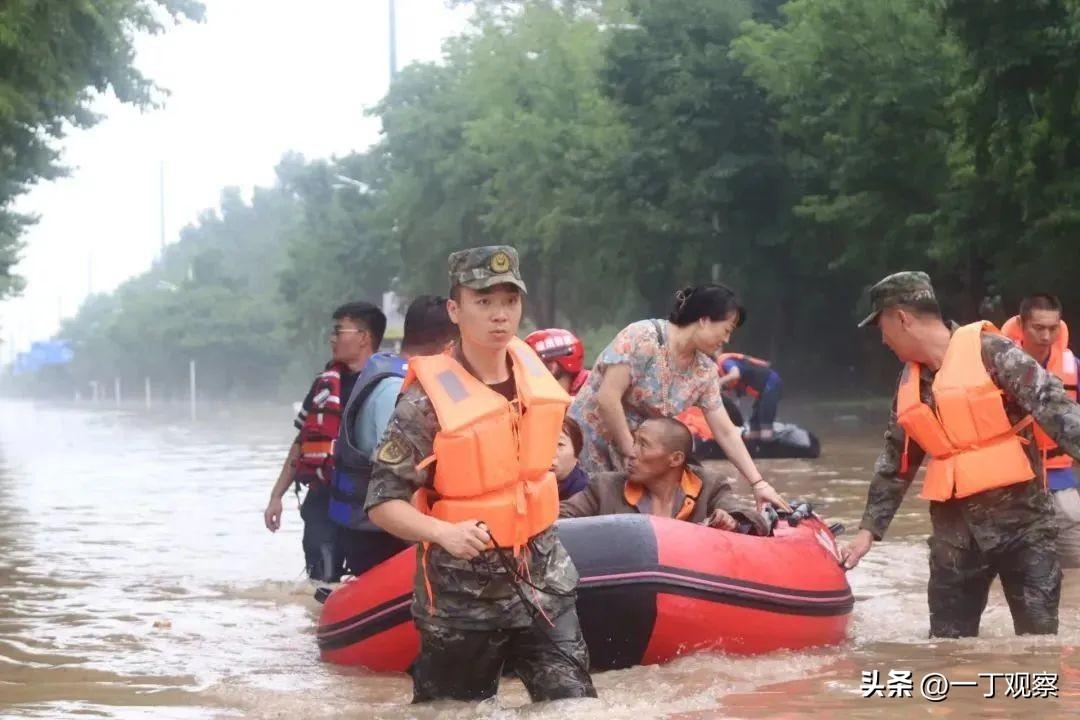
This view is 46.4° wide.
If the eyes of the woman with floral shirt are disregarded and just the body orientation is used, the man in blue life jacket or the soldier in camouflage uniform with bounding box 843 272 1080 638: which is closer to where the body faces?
the soldier in camouflage uniform

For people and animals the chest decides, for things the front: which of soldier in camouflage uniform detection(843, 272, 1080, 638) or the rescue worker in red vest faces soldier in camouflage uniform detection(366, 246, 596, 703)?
soldier in camouflage uniform detection(843, 272, 1080, 638)

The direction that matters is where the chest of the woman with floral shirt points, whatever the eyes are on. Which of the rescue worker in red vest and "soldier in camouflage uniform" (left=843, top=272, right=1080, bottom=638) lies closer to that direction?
the soldier in camouflage uniform

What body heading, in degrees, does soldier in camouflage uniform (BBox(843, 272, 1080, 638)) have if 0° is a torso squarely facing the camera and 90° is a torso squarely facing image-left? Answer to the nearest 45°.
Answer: approximately 45°

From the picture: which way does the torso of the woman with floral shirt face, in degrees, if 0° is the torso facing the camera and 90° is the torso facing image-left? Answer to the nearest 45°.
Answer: approximately 315°

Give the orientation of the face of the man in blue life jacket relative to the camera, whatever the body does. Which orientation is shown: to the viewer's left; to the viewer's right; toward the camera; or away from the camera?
away from the camera
